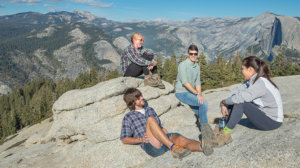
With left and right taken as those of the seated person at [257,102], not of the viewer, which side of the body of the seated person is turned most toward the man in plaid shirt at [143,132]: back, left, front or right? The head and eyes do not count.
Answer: front

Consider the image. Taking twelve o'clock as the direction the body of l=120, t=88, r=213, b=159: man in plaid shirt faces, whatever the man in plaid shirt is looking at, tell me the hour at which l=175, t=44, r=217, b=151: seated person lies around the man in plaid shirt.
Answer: The seated person is roughly at 9 o'clock from the man in plaid shirt.

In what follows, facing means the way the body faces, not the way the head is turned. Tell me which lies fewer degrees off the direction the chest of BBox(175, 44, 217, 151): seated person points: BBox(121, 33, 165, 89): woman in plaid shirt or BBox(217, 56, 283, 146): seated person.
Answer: the seated person

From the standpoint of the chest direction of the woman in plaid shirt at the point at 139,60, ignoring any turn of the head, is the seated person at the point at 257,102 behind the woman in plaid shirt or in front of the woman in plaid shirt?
in front

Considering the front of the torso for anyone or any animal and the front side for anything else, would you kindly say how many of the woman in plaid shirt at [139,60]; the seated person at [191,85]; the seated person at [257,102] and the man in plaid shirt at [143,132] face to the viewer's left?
1

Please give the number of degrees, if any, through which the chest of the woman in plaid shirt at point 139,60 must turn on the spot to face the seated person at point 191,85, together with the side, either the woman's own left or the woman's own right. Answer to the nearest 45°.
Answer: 0° — they already face them

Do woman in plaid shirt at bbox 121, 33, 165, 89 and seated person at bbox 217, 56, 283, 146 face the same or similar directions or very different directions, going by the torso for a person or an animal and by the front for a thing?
very different directions

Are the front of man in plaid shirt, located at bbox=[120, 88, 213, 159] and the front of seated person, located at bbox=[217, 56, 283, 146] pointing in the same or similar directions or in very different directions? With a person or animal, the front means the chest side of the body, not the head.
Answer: very different directions

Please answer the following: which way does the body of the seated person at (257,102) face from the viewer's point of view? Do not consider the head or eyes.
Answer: to the viewer's left

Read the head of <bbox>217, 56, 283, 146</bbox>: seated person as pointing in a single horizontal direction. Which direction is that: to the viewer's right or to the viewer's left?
to the viewer's left

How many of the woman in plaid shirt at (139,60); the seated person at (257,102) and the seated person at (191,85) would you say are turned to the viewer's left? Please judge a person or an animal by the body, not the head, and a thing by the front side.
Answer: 1

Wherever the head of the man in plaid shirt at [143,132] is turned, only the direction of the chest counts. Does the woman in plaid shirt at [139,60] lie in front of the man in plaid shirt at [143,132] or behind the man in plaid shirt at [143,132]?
behind

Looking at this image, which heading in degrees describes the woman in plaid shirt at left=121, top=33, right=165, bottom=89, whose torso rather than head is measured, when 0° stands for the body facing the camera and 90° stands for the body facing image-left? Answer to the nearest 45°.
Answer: approximately 315°

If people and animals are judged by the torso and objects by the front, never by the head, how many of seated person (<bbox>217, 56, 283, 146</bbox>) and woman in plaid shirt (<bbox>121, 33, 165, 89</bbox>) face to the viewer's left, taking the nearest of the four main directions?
1
